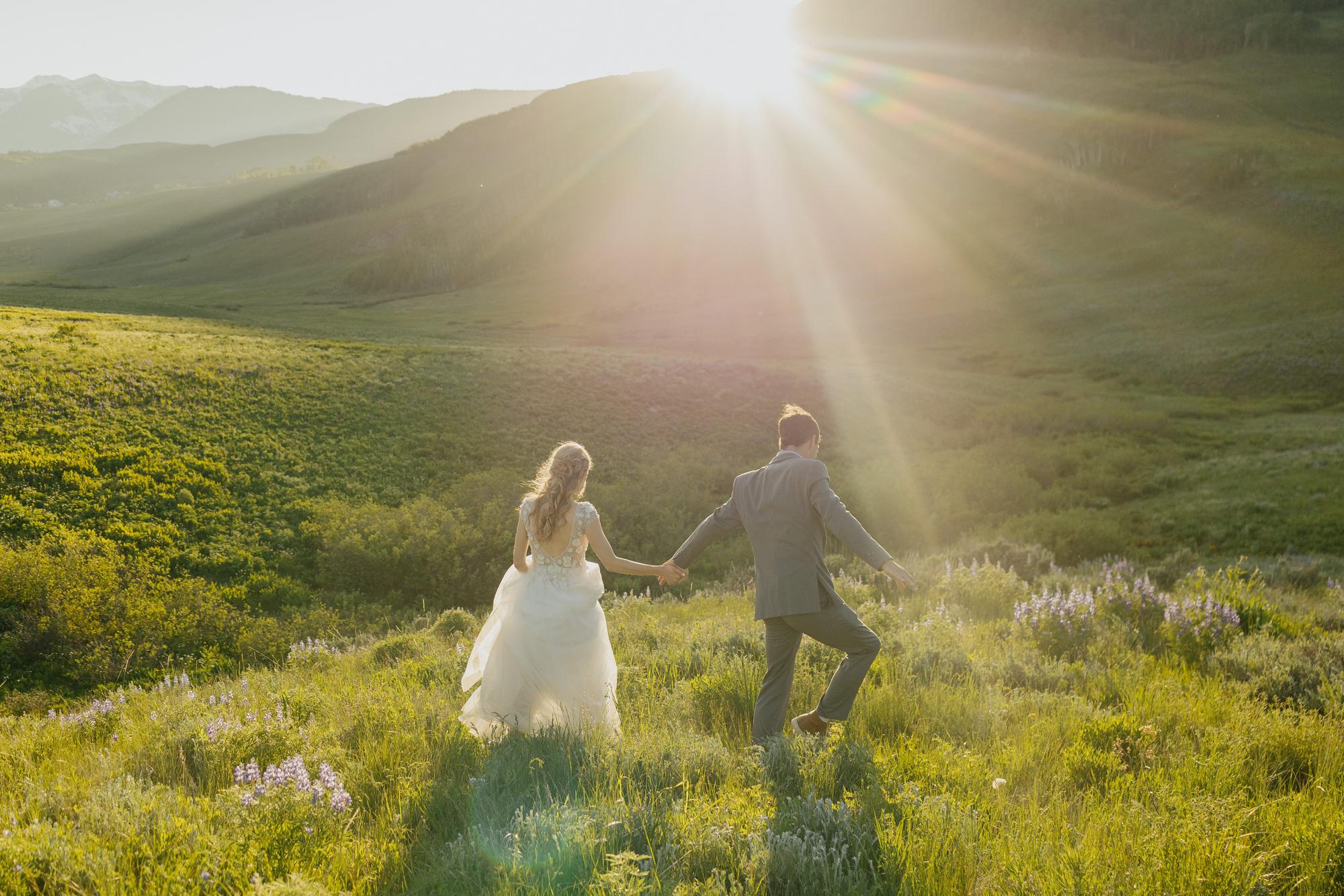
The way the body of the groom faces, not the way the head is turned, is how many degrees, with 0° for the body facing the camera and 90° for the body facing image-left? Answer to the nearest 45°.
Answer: approximately 225°

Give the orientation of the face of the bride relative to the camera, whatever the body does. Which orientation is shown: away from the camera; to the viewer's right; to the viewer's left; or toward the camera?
away from the camera

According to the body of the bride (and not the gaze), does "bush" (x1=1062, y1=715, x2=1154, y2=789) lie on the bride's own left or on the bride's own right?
on the bride's own right

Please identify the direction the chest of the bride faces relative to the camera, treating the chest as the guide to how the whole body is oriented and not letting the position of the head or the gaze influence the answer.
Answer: away from the camera
